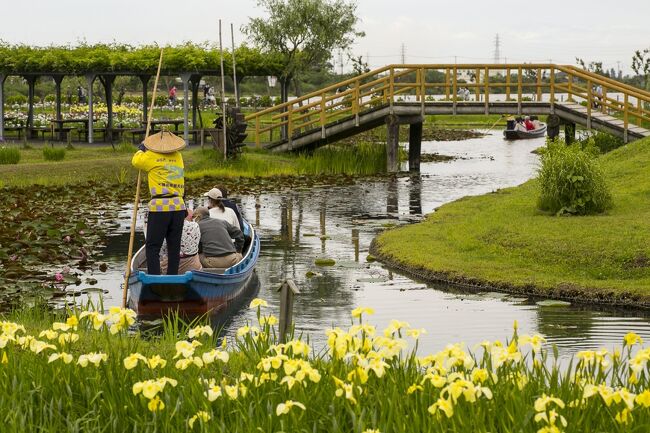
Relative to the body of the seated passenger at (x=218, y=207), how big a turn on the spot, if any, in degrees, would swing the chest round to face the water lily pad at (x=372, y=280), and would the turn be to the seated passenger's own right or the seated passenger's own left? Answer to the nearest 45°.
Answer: approximately 135° to the seated passenger's own right

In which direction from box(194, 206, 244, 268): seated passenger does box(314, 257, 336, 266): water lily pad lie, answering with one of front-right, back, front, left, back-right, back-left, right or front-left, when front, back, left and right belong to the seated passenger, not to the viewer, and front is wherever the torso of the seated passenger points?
right

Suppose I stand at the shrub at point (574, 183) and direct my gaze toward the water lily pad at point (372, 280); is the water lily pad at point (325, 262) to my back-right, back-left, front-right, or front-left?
front-right

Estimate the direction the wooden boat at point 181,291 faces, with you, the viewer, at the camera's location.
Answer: facing away from the viewer and to the right of the viewer

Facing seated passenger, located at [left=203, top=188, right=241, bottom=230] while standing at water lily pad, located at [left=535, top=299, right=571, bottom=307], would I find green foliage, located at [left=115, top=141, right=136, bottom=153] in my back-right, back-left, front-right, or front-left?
front-right

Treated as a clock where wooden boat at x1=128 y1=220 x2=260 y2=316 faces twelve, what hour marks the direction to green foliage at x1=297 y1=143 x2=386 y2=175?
The green foliage is roughly at 11 o'clock from the wooden boat.

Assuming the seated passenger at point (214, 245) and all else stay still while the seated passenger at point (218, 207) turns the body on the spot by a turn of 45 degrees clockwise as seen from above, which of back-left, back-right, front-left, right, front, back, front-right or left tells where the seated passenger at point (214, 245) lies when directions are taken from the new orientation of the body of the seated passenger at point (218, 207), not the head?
back

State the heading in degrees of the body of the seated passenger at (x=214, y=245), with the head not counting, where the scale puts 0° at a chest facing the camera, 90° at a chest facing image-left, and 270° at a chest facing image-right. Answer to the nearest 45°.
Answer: approximately 135°

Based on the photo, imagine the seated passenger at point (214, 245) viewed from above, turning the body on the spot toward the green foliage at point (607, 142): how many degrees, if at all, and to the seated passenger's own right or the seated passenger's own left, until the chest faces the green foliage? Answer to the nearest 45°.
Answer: approximately 90° to the seated passenger's own right

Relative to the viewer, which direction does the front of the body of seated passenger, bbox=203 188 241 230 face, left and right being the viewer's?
facing away from the viewer and to the left of the viewer
